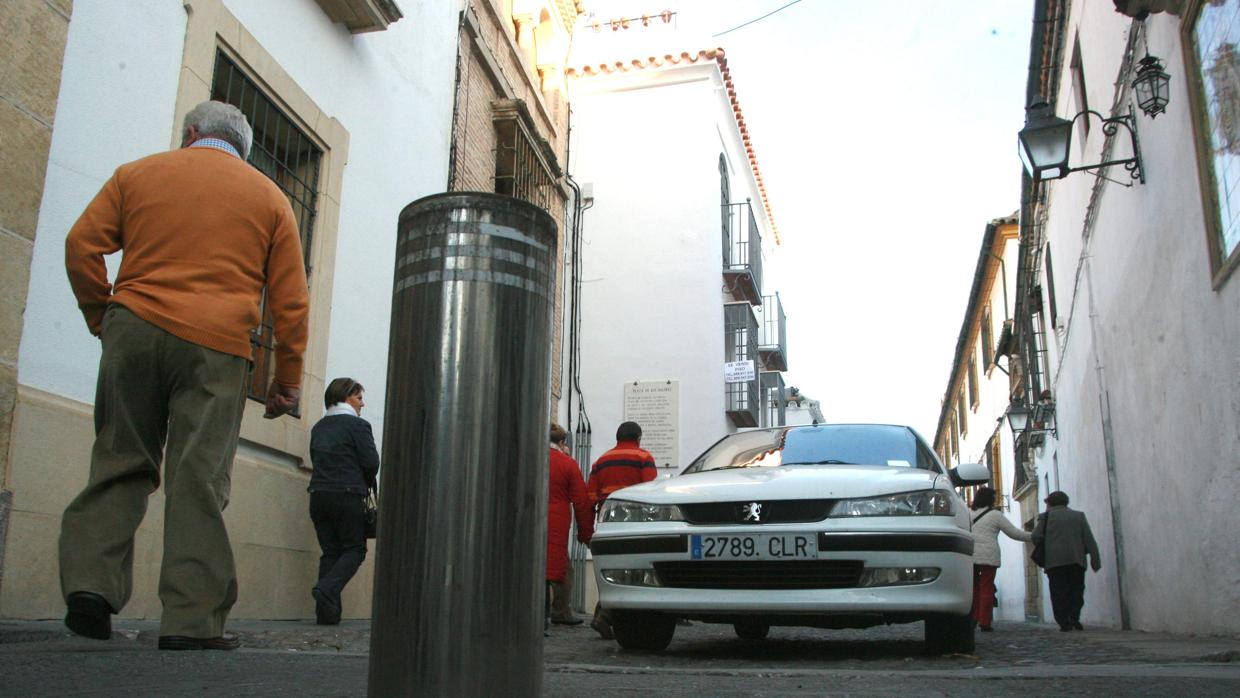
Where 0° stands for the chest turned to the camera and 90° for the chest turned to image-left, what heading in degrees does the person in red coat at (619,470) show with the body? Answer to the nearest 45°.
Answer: approximately 180°

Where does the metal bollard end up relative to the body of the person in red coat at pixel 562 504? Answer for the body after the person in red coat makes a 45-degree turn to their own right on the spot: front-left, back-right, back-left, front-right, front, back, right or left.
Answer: right

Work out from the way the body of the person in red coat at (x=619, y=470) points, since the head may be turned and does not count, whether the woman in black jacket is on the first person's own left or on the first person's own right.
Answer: on the first person's own left

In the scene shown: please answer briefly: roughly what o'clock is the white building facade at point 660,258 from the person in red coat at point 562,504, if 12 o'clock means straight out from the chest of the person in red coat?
The white building facade is roughly at 11 o'clock from the person in red coat.

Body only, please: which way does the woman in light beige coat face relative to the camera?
away from the camera

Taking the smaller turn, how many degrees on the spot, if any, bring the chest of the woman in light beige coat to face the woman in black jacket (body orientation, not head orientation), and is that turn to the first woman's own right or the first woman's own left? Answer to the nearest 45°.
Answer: approximately 135° to the first woman's own left

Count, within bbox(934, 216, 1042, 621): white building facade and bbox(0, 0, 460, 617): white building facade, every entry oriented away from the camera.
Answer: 0

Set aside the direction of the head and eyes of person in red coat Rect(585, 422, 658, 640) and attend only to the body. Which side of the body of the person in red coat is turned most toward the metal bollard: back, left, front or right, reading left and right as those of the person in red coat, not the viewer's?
back

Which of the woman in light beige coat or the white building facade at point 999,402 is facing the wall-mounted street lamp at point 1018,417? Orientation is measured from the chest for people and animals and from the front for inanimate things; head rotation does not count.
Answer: the woman in light beige coat

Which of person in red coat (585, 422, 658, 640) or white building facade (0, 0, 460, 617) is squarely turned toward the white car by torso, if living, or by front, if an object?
the white building facade

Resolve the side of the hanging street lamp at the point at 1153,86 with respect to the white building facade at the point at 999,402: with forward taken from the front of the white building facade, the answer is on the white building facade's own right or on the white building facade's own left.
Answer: on the white building facade's own left
